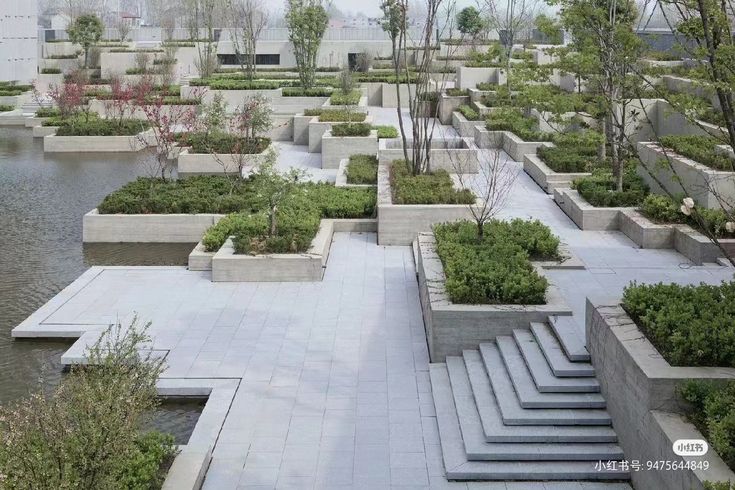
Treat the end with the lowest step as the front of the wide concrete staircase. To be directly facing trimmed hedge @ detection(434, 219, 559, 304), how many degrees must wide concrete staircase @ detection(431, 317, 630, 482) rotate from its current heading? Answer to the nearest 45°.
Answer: approximately 135° to its right

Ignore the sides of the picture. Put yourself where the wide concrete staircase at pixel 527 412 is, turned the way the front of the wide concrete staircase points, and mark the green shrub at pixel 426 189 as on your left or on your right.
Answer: on your right

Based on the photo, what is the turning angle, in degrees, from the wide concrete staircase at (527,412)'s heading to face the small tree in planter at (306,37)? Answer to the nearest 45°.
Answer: approximately 135° to its right

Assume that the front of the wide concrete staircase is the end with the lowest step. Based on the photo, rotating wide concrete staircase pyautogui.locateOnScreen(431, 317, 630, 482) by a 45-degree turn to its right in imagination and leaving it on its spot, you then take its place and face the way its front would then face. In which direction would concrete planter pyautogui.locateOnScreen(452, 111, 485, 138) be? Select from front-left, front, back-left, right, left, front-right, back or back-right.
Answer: right

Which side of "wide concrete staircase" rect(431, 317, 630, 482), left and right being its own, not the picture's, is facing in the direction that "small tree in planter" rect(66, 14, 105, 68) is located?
right

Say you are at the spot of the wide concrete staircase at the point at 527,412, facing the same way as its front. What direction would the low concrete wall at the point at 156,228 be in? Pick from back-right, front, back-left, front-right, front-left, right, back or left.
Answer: right

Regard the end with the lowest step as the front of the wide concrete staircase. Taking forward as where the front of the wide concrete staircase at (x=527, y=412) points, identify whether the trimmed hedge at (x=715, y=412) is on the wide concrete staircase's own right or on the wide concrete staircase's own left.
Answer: on the wide concrete staircase's own left

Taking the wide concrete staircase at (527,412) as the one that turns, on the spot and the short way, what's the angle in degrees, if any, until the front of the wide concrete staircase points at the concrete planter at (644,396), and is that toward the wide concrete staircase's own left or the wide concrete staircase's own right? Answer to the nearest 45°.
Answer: approximately 90° to the wide concrete staircase's own left

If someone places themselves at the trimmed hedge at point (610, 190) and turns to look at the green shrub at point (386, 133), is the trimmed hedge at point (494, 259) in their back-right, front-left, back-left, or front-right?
back-left

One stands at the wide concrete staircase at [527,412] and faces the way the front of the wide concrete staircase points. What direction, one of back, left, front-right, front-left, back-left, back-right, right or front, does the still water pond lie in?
right

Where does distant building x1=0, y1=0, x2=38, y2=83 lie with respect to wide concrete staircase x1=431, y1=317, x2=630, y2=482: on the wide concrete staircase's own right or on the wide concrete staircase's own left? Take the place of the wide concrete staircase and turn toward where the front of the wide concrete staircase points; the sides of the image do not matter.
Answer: on the wide concrete staircase's own right

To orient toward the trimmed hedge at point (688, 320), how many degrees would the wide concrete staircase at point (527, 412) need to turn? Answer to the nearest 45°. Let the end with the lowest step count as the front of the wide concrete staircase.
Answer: approximately 135° to its left

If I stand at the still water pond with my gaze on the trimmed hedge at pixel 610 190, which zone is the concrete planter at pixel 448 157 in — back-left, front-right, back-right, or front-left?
front-left

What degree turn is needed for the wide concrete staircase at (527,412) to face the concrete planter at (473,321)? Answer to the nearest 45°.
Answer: approximately 135° to its right

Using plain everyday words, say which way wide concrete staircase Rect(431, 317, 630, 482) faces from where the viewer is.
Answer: facing the viewer and to the left of the viewer
